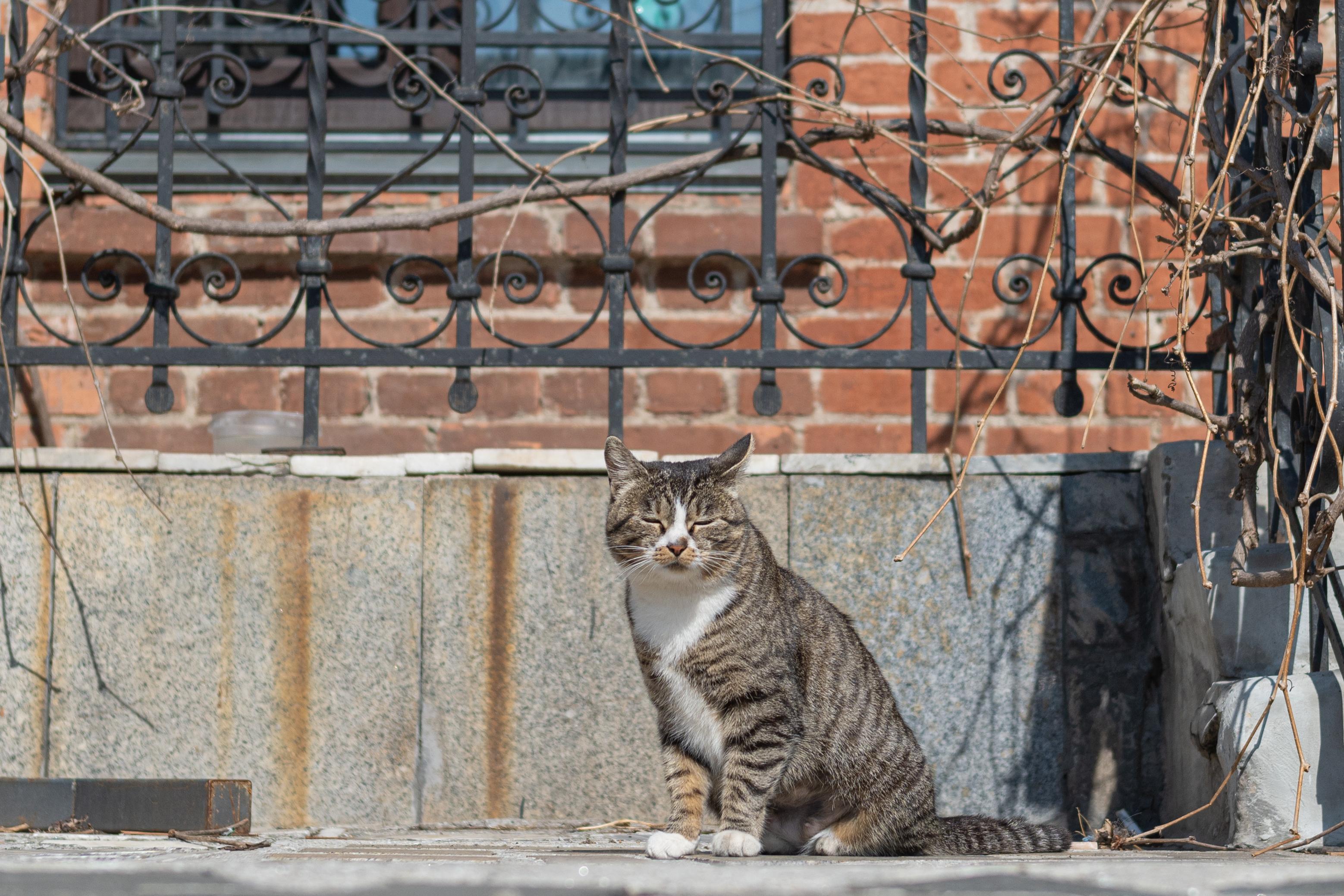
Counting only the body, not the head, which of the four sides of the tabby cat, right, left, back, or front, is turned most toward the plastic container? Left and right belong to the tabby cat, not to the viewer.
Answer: right

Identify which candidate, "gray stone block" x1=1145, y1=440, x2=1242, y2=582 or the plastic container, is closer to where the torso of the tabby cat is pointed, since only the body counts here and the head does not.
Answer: the plastic container

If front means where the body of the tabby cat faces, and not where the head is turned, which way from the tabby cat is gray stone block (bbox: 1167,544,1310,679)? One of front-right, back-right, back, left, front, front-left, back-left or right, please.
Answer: back-left

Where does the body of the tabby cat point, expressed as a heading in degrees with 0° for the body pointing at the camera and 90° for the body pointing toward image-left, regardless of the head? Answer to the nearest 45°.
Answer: approximately 45°

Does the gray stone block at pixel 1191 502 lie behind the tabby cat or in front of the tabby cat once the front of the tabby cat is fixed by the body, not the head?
behind

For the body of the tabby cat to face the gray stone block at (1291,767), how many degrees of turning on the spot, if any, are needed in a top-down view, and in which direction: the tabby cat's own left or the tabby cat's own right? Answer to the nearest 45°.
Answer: approximately 135° to the tabby cat's own left

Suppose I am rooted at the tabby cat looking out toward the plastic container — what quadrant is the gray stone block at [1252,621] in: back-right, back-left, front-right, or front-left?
back-right
